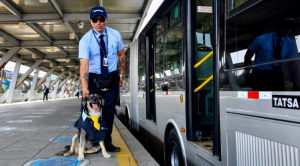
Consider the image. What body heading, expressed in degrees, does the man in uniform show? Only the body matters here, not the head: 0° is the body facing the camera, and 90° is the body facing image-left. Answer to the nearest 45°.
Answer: approximately 0°
